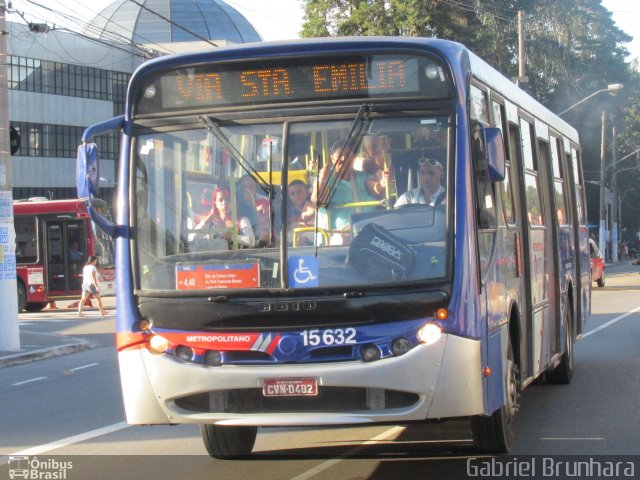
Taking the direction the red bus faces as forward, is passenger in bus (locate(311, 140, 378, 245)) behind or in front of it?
in front

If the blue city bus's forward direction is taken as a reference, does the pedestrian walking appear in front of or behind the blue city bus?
behind

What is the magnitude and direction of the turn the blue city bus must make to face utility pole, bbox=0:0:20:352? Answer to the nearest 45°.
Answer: approximately 135° to its right

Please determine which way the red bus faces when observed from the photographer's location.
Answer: facing the viewer and to the right of the viewer

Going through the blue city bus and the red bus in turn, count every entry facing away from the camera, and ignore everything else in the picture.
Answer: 0

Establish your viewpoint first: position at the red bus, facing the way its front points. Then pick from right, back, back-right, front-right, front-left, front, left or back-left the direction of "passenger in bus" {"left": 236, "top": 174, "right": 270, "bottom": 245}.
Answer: front-right

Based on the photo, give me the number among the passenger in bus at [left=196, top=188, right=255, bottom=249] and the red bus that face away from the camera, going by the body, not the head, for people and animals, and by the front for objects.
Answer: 0

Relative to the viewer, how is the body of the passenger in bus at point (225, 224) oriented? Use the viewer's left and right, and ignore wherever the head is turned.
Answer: facing the viewer

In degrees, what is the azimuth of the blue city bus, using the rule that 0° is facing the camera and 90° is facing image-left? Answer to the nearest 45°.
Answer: approximately 0°
